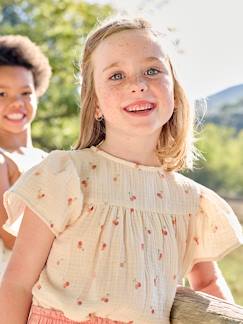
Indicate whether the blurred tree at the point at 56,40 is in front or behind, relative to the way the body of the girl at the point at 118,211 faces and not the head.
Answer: behind

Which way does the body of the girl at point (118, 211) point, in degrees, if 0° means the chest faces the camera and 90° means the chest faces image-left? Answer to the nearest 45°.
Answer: approximately 0°

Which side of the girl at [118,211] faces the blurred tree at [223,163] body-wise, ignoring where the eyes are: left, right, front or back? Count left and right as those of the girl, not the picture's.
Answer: back

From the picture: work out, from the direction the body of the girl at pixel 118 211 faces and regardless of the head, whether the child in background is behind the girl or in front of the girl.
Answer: behind
